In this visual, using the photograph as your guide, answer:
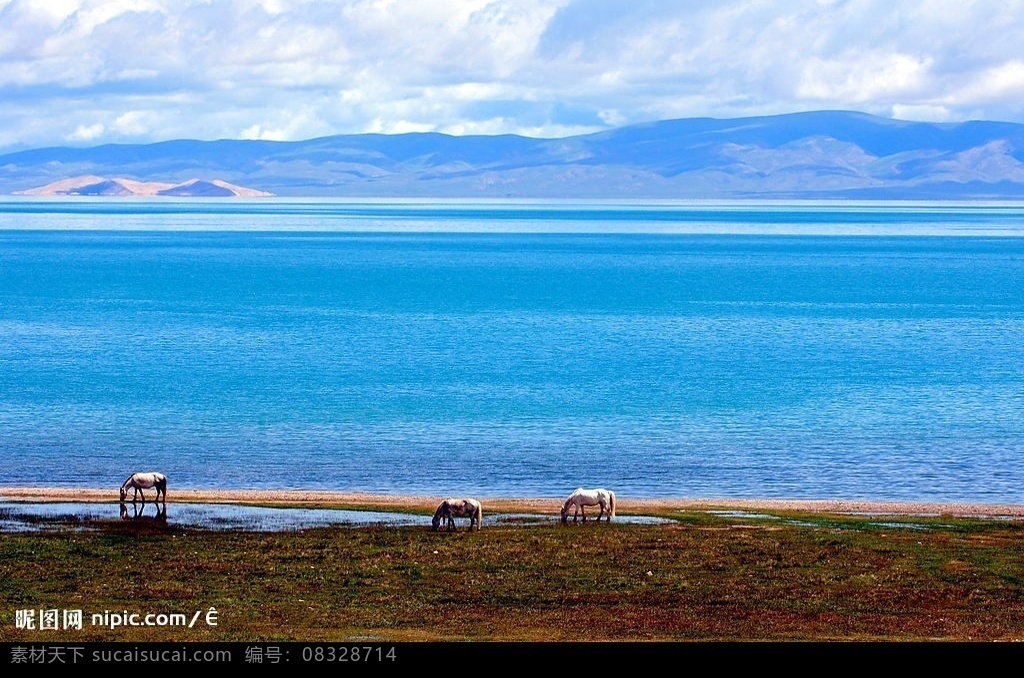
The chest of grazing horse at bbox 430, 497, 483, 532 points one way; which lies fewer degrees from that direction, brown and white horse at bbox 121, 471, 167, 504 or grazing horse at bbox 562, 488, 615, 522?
the brown and white horse

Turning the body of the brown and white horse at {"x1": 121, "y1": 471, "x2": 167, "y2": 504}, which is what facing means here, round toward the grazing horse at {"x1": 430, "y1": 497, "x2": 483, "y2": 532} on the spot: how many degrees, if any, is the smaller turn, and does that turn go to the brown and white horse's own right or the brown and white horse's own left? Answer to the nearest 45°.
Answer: approximately 135° to the brown and white horse's own left

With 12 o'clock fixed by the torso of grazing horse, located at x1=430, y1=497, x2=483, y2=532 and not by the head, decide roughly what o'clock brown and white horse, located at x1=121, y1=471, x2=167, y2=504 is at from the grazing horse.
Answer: The brown and white horse is roughly at 1 o'clock from the grazing horse.

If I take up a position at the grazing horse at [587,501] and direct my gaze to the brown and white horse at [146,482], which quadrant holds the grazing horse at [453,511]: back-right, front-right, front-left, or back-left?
front-left

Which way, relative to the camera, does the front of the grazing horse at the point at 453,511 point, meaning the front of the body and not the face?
to the viewer's left

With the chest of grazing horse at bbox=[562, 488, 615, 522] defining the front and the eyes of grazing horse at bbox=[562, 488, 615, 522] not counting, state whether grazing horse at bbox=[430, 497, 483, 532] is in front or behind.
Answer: in front

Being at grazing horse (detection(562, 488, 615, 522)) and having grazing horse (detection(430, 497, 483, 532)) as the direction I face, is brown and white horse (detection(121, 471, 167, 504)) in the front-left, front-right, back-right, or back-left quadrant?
front-right

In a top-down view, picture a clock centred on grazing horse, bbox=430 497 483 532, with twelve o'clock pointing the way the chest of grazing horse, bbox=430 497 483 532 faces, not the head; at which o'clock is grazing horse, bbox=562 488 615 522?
grazing horse, bbox=562 488 615 522 is roughly at 5 o'clock from grazing horse, bbox=430 497 483 532.

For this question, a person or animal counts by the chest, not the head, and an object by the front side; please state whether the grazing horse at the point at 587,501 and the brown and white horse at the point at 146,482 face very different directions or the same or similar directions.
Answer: same or similar directions

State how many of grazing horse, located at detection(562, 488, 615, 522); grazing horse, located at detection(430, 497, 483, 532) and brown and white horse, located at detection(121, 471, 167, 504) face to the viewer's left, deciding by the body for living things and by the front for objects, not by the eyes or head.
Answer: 3

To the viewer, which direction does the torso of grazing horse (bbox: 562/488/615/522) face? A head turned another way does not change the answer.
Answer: to the viewer's left

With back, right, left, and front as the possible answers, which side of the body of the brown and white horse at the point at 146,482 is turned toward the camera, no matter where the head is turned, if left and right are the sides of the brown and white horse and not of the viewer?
left

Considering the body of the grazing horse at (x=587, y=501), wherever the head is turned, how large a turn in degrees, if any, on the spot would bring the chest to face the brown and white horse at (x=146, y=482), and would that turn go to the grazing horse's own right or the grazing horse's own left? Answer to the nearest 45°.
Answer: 0° — it already faces it
